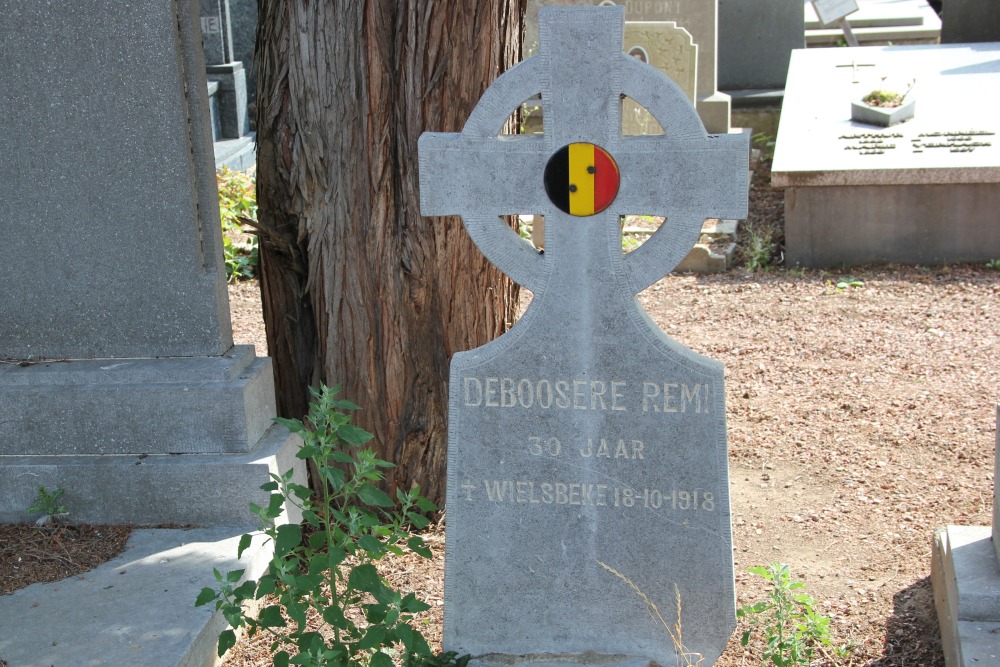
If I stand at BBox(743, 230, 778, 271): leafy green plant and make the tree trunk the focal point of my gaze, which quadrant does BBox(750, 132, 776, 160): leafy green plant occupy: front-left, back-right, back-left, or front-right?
back-right

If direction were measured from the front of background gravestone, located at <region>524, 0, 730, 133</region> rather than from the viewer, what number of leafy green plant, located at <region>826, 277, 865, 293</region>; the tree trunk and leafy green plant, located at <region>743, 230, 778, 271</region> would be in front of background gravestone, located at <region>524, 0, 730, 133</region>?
3

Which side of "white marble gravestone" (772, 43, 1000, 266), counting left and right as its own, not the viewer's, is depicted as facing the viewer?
front

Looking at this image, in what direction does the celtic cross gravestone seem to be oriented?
toward the camera

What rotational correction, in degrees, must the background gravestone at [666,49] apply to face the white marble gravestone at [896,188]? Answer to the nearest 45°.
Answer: approximately 45° to its left

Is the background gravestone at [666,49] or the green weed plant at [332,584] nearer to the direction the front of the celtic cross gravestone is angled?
the green weed plant

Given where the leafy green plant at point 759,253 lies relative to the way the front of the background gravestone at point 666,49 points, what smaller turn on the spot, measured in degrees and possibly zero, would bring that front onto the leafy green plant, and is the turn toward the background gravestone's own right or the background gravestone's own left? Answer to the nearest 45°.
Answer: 0° — it already faces it

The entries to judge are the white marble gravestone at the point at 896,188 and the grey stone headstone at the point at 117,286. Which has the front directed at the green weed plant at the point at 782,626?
the white marble gravestone

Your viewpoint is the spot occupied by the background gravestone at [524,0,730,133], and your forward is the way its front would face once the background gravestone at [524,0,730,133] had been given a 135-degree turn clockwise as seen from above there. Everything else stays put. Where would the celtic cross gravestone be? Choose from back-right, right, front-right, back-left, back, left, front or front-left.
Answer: back-left

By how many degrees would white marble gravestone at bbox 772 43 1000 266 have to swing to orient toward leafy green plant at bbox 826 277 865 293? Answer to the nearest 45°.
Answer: approximately 45° to its right
